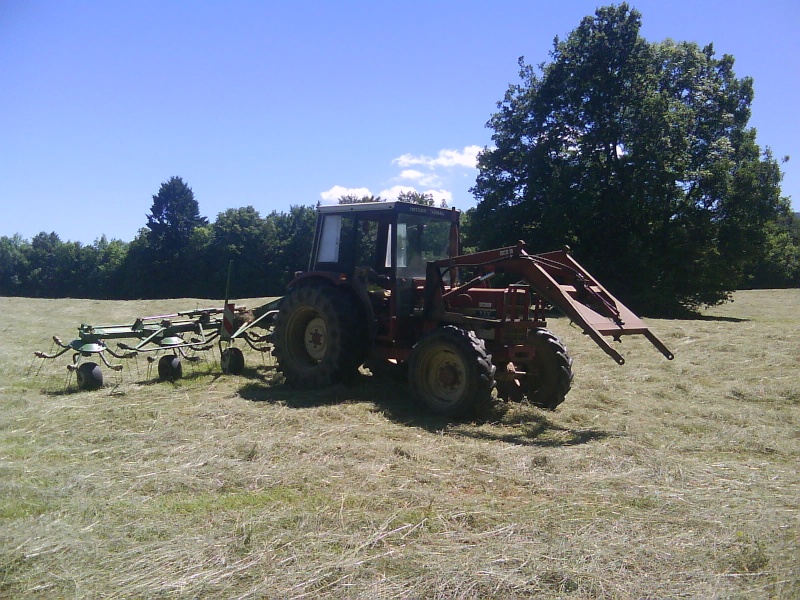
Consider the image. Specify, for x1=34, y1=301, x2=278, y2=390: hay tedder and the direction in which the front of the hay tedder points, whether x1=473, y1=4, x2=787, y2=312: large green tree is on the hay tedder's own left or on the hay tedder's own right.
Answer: on the hay tedder's own left

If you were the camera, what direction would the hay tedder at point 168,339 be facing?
facing the viewer and to the right of the viewer

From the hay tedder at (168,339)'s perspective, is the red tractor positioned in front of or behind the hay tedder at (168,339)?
in front

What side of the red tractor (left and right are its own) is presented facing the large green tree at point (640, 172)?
left

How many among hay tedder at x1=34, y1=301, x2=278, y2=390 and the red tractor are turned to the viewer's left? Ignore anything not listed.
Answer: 0

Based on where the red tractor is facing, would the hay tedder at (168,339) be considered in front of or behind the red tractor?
behind

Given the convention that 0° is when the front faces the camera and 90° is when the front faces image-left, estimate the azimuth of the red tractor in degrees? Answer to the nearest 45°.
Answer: approximately 315°
